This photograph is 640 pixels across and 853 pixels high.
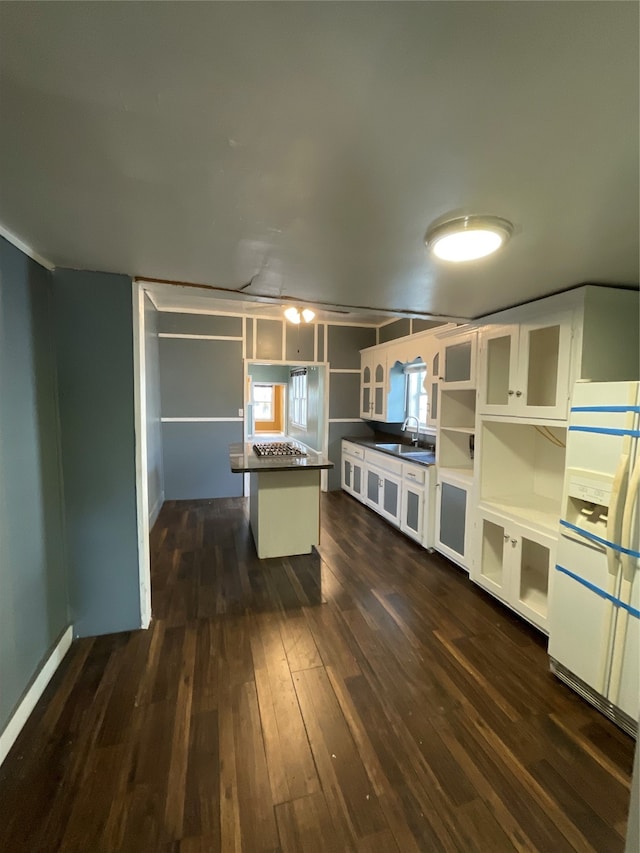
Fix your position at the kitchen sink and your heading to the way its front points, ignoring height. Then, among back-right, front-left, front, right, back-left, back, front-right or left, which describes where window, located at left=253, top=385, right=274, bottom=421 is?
right

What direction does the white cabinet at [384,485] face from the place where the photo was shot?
facing the viewer and to the left of the viewer

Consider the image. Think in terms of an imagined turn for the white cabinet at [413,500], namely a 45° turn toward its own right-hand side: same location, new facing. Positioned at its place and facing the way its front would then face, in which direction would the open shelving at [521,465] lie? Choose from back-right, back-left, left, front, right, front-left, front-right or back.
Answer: back-left

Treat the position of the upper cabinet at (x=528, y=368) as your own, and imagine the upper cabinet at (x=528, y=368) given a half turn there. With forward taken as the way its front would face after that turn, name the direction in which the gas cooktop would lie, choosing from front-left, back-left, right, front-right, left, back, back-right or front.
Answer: back-left

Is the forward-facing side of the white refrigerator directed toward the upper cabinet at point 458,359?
no

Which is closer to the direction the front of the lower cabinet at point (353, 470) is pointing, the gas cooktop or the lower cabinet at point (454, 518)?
the gas cooktop

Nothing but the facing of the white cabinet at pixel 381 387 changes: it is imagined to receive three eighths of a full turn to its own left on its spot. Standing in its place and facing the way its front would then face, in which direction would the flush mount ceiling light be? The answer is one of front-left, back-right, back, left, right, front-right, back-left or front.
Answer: right

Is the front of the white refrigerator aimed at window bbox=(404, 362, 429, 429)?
no

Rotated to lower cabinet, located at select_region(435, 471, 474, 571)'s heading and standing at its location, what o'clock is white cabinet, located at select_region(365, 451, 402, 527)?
The white cabinet is roughly at 3 o'clock from the lower cabinet.

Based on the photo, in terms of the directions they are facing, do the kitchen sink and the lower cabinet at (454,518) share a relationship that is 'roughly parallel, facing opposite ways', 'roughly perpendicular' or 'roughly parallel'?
roughly parallel

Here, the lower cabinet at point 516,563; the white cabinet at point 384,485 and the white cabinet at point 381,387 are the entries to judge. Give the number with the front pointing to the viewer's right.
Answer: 0

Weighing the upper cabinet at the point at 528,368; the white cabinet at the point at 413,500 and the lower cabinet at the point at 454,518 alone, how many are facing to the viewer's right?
0

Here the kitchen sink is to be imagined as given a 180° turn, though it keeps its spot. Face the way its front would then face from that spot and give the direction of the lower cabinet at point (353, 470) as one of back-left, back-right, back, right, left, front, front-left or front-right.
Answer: left

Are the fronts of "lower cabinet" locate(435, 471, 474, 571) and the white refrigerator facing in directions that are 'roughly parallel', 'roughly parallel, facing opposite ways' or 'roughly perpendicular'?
roughly parallel

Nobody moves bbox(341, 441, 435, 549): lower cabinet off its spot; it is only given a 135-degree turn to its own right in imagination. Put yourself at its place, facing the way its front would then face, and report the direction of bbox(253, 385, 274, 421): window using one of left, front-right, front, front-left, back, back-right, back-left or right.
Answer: front-left

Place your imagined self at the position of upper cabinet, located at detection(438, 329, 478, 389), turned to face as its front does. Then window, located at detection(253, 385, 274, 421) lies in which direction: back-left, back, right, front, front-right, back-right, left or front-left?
right

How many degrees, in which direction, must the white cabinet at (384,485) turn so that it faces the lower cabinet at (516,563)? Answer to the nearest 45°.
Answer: approximately 90° to its left
